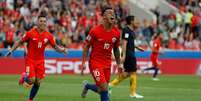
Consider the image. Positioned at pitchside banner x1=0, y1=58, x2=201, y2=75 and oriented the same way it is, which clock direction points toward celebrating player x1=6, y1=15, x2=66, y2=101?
The celebrating player is roughly at 12 o'clock from the pitchside banner.

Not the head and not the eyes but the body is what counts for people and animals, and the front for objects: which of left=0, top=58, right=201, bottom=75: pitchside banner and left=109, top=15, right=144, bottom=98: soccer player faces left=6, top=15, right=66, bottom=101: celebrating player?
the pitchside banner

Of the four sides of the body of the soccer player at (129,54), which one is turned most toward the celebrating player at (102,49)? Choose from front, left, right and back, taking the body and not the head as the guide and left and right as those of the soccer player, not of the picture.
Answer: right

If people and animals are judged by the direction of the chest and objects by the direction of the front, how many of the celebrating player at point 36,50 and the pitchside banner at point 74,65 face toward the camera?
2
